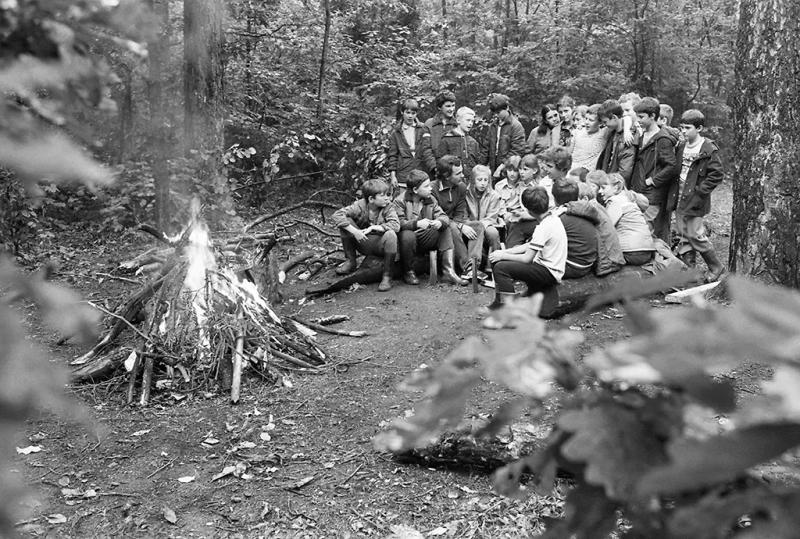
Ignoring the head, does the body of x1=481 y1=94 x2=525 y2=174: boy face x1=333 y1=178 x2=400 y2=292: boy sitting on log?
yes

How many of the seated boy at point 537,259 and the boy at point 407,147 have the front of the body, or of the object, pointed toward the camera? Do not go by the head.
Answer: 1

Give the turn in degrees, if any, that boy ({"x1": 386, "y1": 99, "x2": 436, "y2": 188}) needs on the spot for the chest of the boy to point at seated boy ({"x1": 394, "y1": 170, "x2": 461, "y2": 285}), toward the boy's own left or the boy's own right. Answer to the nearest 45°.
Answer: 0° — they already face them

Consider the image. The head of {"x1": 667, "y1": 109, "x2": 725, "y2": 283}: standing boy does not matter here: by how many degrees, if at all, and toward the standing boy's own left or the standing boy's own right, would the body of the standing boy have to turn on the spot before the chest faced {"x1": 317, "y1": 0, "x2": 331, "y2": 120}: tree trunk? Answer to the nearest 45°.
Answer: approximately 90° to the standing boy's own right

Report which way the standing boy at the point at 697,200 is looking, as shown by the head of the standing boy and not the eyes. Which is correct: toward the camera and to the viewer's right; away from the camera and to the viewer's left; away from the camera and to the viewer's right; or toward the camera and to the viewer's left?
toward the camera and to the viewer's left

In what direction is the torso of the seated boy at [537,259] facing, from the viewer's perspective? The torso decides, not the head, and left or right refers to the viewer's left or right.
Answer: facing to the left of the viewer

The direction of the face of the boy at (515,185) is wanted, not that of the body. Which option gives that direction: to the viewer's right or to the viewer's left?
to the viewer's left

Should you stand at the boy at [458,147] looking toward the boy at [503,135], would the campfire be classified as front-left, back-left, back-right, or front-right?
back-right

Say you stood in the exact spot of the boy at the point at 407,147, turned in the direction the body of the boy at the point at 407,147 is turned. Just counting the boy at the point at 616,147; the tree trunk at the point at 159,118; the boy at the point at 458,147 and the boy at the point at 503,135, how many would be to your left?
3

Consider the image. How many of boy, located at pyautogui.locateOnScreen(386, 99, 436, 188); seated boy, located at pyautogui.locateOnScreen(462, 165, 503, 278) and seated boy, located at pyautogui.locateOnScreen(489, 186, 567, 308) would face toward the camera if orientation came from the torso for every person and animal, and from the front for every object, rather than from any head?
2

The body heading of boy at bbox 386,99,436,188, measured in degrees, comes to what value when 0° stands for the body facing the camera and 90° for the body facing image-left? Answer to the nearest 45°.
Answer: approximately 0°

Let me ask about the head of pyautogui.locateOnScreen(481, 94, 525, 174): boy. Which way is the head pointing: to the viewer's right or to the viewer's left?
to the viewer's left

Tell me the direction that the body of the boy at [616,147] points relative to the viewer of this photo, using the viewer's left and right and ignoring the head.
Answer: facing the viewer and to the left of the viewer
